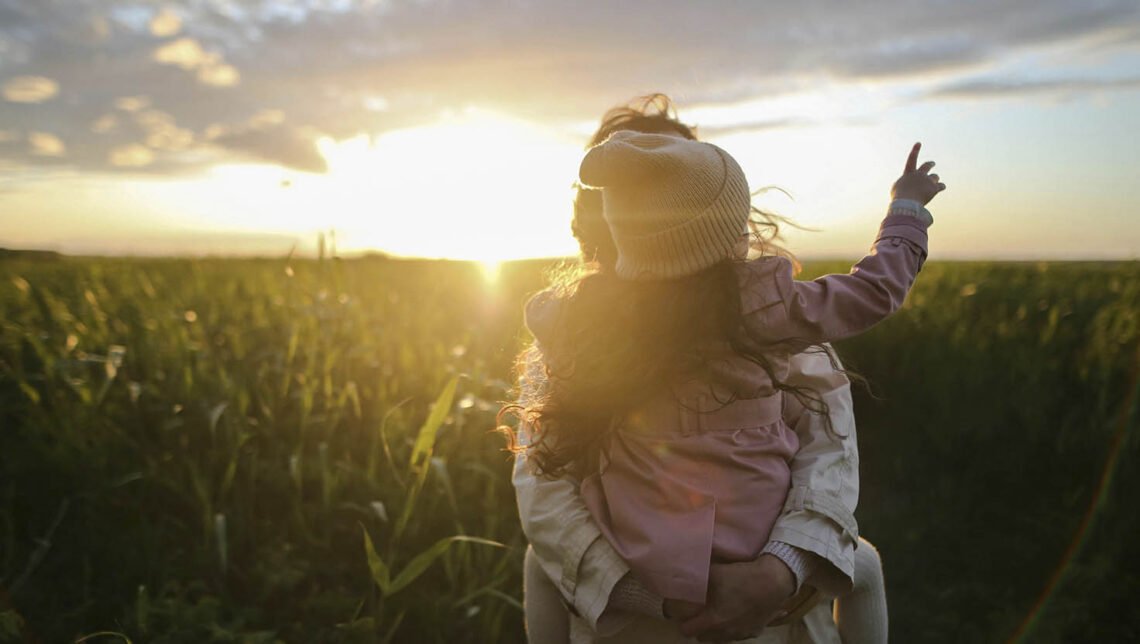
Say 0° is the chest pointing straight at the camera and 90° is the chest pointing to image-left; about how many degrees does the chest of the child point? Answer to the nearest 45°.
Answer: approximately 180°
